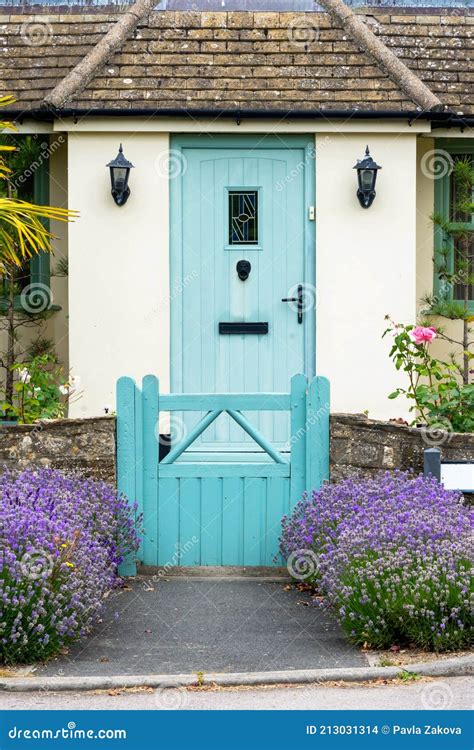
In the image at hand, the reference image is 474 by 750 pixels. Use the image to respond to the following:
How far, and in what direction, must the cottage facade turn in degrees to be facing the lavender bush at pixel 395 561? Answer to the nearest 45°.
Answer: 0° — it already faces it

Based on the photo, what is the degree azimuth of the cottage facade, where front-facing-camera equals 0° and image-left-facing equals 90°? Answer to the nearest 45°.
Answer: approximately 0°

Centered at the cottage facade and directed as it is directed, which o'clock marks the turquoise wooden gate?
The turquoise wooden gate is roughly at 12 o'clock from the cottage facade.

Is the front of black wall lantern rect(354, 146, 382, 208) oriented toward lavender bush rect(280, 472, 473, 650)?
yes

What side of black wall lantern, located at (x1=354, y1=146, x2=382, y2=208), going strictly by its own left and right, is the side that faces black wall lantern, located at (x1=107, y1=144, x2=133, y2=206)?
right
